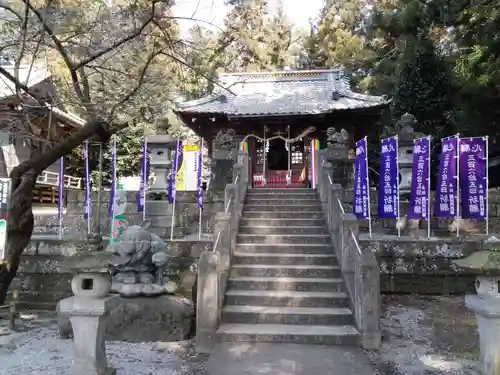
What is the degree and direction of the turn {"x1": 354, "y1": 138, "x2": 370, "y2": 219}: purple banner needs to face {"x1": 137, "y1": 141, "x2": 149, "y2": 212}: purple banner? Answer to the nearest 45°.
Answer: approximately 90° to its right

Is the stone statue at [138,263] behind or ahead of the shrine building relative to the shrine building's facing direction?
ahead

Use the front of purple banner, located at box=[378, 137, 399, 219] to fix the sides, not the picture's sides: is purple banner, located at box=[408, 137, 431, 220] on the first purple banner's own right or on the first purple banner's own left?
on the first purple banner's own left

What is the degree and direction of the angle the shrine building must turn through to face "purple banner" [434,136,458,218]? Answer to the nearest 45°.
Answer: approximately 45° to its left

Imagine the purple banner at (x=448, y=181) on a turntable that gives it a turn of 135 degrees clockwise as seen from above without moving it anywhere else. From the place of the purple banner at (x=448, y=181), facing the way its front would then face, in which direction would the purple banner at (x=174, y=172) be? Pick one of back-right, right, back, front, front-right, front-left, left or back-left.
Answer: front-left

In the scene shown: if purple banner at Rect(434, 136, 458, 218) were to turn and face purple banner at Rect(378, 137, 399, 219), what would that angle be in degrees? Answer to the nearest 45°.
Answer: approximately 90° to its right

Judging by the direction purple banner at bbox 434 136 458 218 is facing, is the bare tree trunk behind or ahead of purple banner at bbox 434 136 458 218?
ahead

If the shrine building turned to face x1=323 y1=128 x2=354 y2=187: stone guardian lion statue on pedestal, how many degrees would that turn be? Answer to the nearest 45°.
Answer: approximately 45° to its left

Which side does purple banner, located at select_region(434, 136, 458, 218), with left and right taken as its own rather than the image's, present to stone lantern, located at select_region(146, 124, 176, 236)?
right

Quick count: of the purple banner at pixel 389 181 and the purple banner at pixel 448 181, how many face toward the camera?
2
